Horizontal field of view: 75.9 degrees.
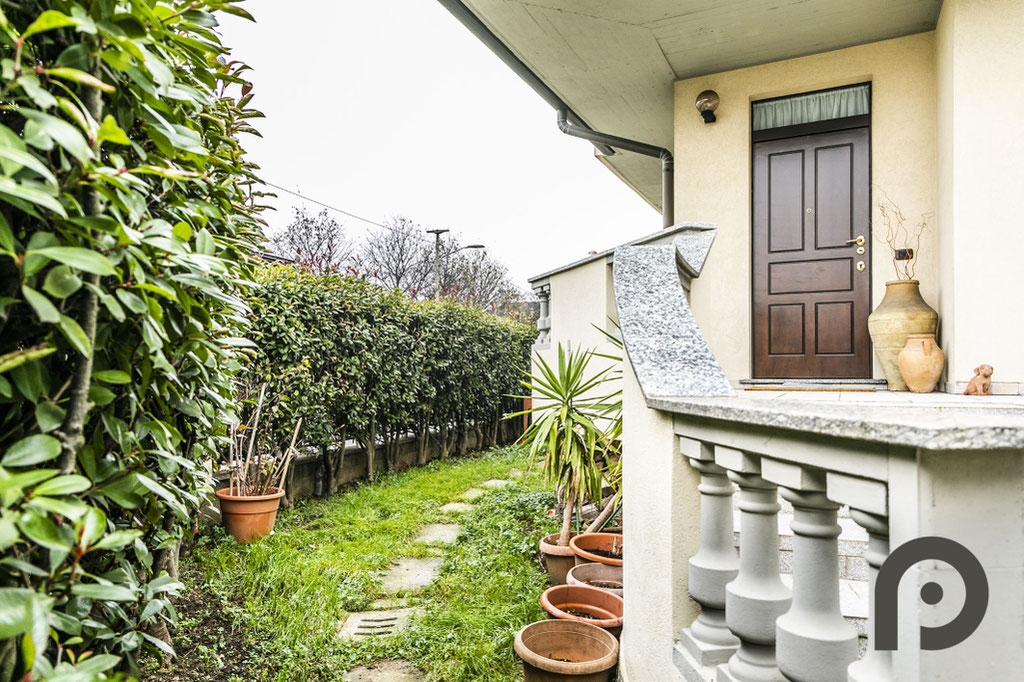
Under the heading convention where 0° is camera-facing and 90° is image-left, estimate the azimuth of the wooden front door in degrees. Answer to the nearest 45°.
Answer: approximately 0°

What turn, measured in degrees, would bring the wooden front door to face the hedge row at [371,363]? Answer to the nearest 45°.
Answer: approximately 90° to its right

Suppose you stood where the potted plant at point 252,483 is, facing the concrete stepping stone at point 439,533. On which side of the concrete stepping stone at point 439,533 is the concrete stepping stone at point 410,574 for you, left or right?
right

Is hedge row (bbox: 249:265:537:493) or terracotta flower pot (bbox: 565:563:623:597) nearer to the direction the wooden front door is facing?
the terracotta flower pot

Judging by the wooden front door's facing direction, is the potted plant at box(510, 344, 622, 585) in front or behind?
in front

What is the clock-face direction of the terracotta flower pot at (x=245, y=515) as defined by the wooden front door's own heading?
The terracotta flower pot is roughly at 2 o'clock from the wooden front door.

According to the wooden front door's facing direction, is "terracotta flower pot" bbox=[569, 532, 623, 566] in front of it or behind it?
in front

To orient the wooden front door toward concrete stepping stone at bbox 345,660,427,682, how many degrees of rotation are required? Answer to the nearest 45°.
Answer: approximately 45° to its right

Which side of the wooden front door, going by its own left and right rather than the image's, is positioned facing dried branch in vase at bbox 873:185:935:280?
left
